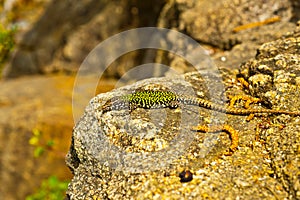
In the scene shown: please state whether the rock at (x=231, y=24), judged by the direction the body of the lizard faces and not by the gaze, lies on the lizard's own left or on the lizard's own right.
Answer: on the lizard's own right

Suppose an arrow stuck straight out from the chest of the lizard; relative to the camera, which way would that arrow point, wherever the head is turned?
to the viewer's left
